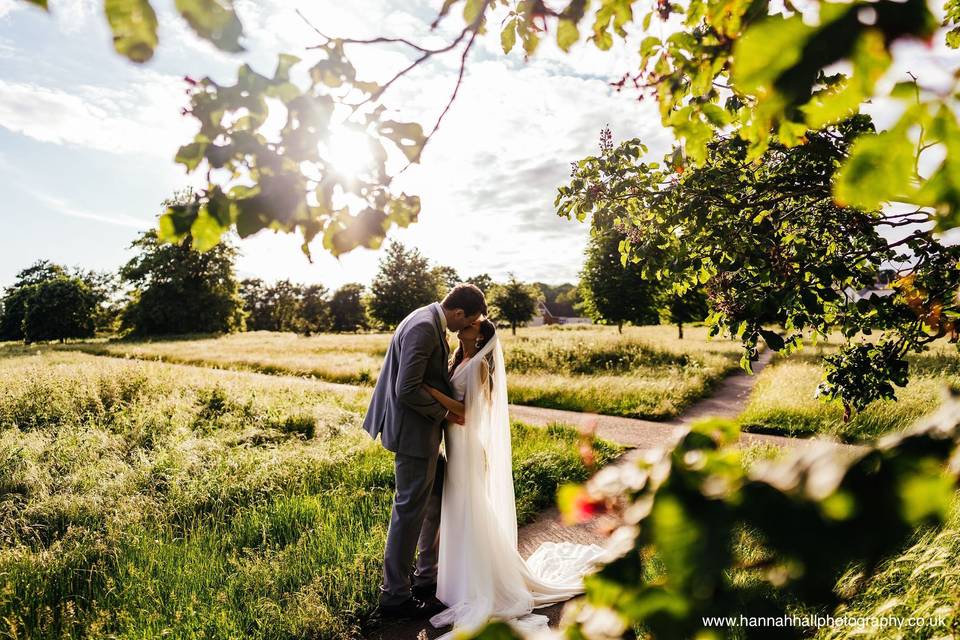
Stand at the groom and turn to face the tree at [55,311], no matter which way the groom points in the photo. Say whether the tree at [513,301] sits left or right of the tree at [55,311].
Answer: right

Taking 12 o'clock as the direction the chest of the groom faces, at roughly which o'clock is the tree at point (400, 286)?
The tree is roughly at 9 o'clock from the groom.

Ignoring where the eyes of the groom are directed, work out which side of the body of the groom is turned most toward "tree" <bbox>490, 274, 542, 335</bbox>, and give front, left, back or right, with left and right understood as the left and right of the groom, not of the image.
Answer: left

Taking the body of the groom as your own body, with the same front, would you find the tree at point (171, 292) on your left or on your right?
on your left

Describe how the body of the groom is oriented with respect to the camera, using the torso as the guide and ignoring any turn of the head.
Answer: to the viewer's right

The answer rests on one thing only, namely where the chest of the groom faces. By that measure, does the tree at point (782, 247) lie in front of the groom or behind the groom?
in front

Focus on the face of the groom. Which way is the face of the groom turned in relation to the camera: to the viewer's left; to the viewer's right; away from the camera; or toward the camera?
to the viewer's right

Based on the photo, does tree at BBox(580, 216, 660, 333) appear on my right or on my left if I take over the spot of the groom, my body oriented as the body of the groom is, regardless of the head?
on my left
